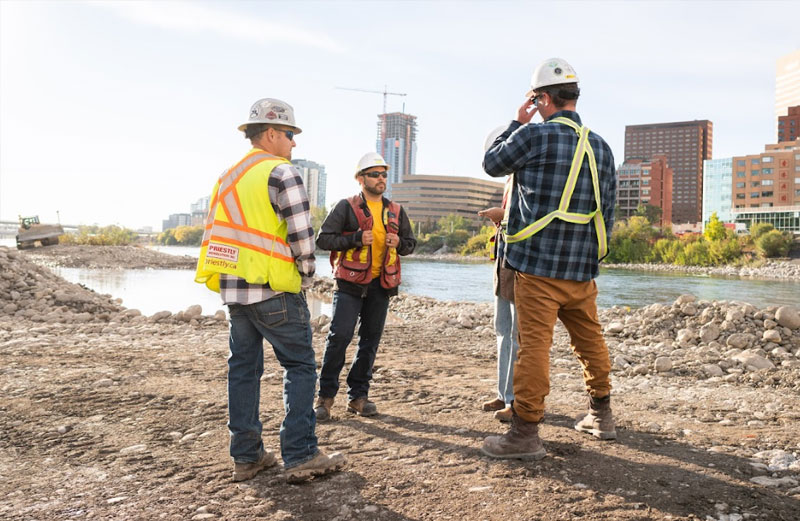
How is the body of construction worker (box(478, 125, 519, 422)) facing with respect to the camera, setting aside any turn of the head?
to the viewer's left

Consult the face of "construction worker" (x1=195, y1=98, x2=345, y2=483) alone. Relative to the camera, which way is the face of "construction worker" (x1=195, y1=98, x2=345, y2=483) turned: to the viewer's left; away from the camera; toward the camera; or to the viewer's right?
to the viewer's right

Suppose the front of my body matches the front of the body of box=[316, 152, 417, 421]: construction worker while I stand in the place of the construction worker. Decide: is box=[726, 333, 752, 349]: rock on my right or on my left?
on my left

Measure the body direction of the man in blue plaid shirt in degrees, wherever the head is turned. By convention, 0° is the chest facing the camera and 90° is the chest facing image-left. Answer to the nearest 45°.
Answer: approximately 135°

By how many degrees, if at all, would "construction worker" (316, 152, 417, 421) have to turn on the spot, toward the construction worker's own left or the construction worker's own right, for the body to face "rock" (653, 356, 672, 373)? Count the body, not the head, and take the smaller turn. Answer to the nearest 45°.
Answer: approximately 90° to the construction worker's own left

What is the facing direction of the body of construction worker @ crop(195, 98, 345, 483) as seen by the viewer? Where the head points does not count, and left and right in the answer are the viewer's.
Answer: facing away from the viewer and to the right of the viewer

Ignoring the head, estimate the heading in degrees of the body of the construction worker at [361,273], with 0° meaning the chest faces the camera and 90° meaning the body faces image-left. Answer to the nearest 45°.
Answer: approximately 315°

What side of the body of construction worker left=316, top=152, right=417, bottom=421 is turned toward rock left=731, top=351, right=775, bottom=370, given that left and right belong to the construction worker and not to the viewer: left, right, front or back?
left

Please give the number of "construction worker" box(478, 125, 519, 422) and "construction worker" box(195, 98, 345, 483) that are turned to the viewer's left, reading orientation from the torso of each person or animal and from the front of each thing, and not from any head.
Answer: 1

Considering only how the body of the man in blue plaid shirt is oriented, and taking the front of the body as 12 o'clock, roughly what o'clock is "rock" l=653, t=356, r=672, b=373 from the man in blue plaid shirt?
The rock is roughly at 2 o'clock from the man in blue plaid shirt.
